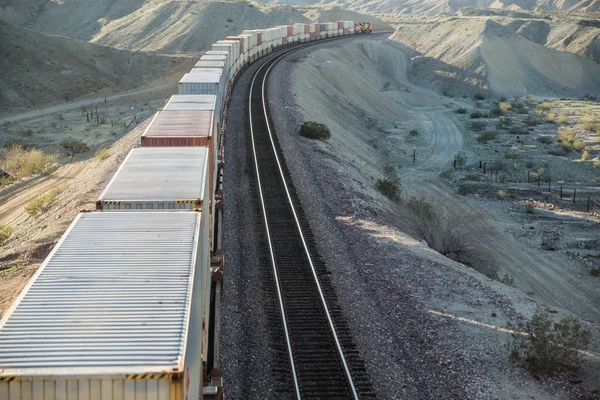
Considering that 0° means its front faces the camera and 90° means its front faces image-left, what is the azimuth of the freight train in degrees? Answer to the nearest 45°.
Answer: approximately 225°

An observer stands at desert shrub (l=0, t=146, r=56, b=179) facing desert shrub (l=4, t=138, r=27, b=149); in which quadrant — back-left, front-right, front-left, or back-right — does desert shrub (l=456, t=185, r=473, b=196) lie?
back-right

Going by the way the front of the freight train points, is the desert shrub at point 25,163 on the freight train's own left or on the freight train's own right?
on the freight train's own left

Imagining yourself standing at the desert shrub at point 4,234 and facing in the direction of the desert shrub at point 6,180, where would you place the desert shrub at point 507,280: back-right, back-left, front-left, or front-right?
back-right
